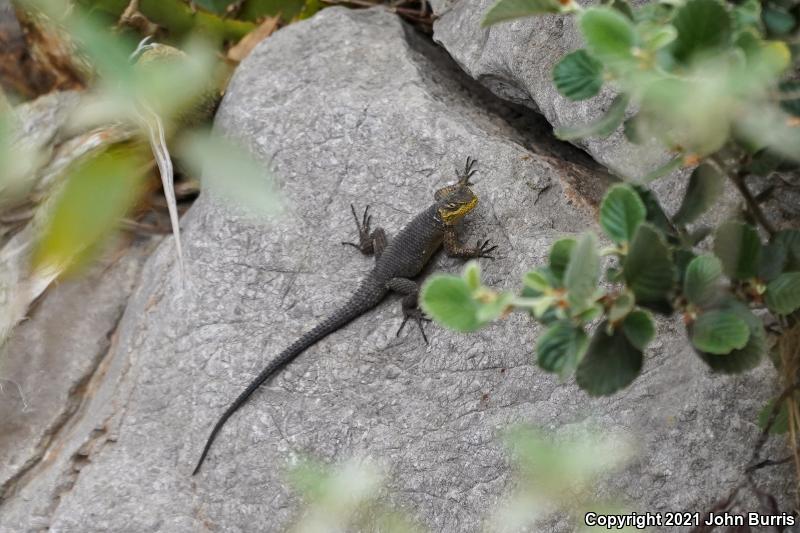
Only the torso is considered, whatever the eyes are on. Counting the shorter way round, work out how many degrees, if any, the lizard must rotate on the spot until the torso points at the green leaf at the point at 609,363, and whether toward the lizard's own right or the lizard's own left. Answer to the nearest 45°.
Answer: approximately 135° to the lizard's own right

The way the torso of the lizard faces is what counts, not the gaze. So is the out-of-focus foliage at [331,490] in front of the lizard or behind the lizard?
behind

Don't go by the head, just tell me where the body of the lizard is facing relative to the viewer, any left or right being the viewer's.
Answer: facing away from the viewer and to the right of the viewer

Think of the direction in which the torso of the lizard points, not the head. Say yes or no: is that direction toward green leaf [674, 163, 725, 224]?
no

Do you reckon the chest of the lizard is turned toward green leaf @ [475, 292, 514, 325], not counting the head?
no

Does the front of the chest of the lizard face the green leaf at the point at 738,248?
no
